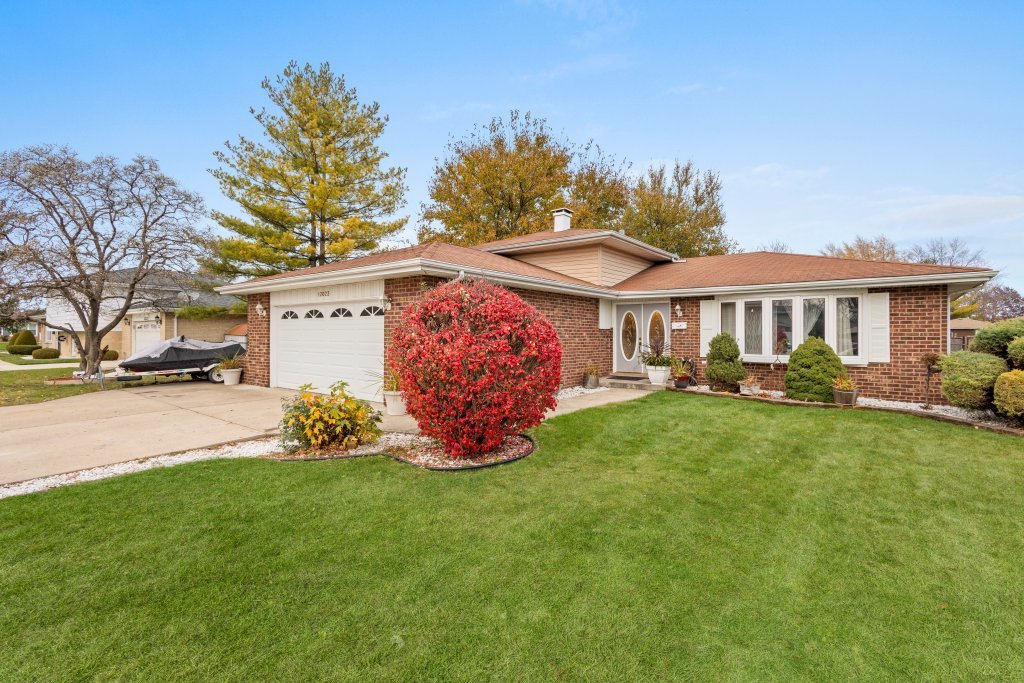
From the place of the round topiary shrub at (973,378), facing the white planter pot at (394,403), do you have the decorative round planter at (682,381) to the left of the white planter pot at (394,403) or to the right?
right

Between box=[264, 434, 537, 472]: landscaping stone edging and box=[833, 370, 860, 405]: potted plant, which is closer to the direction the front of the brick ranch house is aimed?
the landscaping stone edging

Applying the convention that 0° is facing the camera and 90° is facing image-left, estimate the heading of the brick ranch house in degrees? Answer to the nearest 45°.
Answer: approximately 45°

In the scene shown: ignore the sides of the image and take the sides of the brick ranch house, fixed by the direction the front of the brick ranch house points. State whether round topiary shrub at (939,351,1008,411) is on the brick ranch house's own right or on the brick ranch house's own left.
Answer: on the brick ranch house's own left

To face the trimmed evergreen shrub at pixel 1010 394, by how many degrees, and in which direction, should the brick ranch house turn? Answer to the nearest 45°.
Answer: approximately 90° to its left

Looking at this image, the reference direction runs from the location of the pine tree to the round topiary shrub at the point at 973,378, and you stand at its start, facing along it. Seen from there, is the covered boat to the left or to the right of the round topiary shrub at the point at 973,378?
right

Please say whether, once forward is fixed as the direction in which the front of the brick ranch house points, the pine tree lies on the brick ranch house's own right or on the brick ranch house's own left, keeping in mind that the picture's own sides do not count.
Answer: on the brick ranch house's own right

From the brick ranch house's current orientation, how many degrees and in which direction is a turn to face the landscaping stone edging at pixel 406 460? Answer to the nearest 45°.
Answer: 0° — it already faces it

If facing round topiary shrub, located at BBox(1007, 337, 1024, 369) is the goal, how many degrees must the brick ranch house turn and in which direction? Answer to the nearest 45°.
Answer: approximately 90° to its left

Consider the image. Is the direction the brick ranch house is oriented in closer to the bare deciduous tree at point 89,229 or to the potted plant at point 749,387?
the bare deciduous tree
